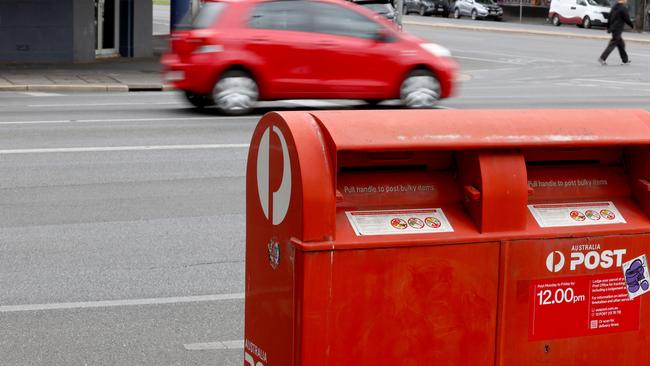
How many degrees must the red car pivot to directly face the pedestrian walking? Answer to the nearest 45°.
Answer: approximately 45° to its left

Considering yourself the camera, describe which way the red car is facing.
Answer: facing to the right of the viewer

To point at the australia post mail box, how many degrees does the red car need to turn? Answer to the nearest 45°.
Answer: approximately 90° to its right
